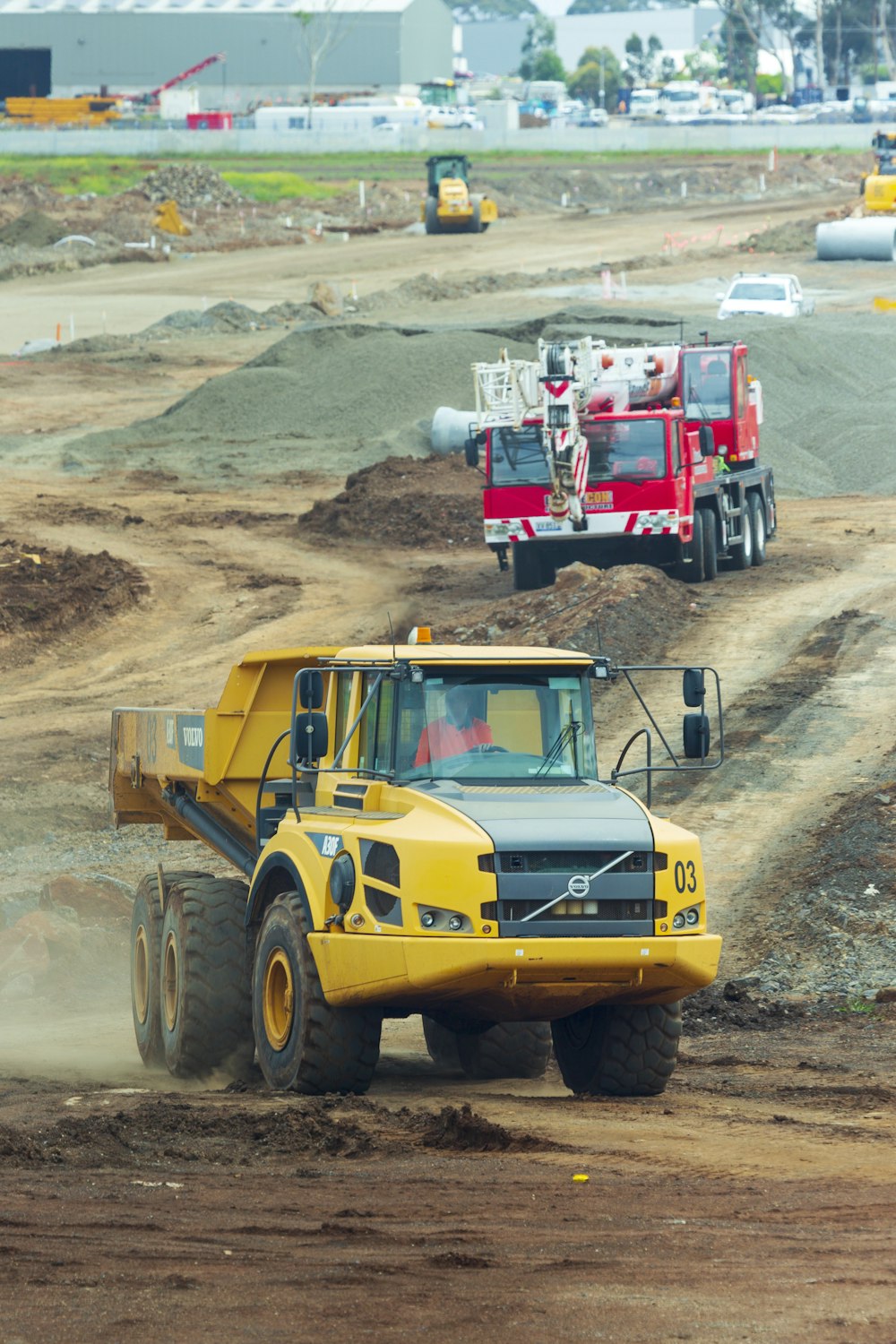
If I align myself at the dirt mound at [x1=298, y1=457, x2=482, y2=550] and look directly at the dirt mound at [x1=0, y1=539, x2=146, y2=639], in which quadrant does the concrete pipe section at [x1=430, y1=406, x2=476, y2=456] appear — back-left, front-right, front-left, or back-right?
back-right

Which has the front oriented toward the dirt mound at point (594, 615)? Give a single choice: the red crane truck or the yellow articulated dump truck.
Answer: the red crane truck

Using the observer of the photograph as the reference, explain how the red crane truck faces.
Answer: facing the viewer

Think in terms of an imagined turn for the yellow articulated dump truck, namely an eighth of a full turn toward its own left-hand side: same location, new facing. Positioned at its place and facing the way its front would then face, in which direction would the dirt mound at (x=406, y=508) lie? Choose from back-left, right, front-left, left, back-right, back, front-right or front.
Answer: left

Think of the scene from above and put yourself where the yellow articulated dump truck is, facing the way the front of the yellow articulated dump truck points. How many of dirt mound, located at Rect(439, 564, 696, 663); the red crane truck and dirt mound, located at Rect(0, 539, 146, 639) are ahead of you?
0

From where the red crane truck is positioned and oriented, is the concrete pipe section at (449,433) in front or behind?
behind

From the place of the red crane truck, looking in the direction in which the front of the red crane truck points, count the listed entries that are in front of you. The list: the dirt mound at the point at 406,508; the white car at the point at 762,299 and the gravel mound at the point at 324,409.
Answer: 0

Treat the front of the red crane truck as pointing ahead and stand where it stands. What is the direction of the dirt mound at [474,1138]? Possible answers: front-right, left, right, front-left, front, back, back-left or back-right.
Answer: front

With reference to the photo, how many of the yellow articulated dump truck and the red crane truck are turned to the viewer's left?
0

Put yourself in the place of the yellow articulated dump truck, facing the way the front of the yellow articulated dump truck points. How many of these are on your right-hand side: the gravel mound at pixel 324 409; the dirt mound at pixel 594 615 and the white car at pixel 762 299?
0

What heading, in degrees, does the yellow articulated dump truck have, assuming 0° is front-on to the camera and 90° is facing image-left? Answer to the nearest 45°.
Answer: approximately 315°

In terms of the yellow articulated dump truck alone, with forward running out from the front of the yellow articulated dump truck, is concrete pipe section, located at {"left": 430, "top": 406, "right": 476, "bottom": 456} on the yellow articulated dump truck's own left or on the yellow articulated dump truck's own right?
on the yellow articulated dump truck's own left

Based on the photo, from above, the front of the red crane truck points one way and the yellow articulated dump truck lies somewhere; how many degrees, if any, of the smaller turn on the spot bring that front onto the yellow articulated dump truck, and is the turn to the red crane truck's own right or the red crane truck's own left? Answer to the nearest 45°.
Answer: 0° — it already faces it

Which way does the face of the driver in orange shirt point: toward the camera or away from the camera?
toward the camera
